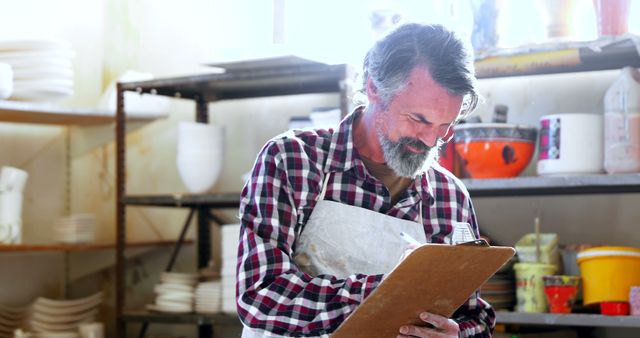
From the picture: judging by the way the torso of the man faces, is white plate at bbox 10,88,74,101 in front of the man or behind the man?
behind

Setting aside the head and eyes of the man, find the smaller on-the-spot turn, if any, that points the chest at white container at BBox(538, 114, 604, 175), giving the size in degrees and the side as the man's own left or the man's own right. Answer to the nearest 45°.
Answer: approximately 90° to the man's own left

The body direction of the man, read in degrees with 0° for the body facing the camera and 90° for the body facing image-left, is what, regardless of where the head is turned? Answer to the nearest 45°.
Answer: approximately 315°

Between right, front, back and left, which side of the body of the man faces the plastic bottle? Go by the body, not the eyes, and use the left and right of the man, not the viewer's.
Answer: left

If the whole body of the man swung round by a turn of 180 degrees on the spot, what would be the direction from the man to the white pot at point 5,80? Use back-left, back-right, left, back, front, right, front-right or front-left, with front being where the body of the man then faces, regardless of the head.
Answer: front

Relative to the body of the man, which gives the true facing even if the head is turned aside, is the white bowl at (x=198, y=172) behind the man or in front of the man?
behind

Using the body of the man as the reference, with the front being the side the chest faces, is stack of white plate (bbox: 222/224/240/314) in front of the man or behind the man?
behind

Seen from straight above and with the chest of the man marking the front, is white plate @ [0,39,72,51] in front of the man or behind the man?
behind

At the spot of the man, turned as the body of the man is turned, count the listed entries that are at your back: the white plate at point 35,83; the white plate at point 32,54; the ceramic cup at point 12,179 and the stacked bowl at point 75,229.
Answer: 4

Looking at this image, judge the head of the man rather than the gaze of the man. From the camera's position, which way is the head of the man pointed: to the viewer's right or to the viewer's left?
to the viewer's right

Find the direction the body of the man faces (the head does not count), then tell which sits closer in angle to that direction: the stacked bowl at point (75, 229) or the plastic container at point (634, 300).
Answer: the plastic container

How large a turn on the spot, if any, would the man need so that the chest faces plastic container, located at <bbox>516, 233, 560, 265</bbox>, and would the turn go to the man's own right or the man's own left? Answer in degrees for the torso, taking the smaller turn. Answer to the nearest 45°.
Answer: approximately 90° to the man's own left
